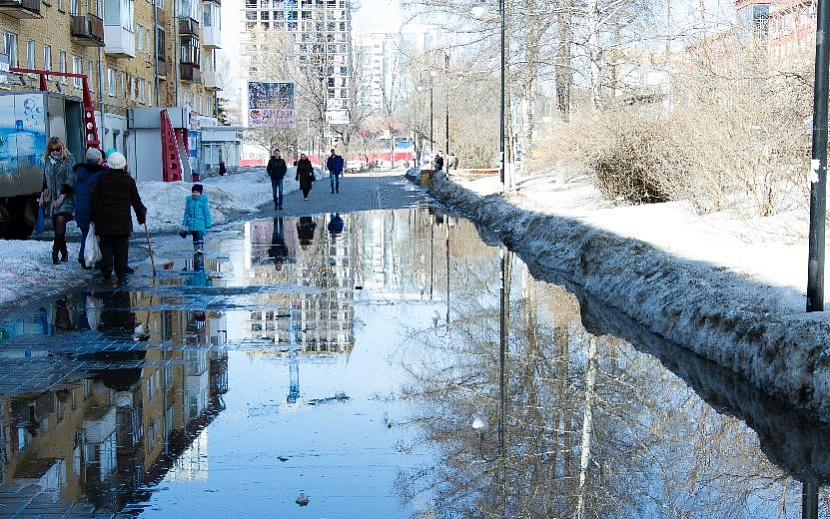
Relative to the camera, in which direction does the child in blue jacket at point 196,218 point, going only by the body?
toward the camera

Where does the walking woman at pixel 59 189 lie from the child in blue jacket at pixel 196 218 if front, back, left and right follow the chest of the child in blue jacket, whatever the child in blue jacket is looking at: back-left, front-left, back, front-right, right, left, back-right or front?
front-right

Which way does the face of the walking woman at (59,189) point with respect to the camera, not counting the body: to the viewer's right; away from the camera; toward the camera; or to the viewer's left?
toward the camera

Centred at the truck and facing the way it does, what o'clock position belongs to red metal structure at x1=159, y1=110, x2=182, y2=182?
The red metal structure is roughly at 2 o'clock from the truck.

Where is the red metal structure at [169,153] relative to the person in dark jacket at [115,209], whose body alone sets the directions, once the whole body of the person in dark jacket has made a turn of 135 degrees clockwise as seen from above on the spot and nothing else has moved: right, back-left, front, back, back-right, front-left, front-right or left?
back-left

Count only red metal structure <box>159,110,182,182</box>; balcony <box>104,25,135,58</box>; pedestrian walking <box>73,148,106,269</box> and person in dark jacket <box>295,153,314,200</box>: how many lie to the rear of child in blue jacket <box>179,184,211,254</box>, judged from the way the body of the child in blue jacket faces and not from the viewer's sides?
3

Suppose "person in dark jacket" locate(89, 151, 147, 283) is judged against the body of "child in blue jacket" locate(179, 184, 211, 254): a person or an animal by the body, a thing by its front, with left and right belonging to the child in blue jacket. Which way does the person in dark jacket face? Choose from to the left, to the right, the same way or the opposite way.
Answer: the opposite way

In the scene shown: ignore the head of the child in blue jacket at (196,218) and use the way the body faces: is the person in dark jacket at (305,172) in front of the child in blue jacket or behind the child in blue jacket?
behind

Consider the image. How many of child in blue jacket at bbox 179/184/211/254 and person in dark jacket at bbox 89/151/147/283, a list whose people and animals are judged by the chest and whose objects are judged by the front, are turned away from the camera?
1

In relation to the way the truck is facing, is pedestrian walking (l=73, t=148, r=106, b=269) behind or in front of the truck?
behind

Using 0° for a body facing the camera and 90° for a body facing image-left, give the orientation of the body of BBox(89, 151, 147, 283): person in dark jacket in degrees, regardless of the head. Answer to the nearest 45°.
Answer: approximately 180°

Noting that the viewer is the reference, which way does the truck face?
facing away from the viewer and to the left of the viewer

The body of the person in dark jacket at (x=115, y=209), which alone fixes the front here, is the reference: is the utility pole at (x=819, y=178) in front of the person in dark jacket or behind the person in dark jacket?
behind
